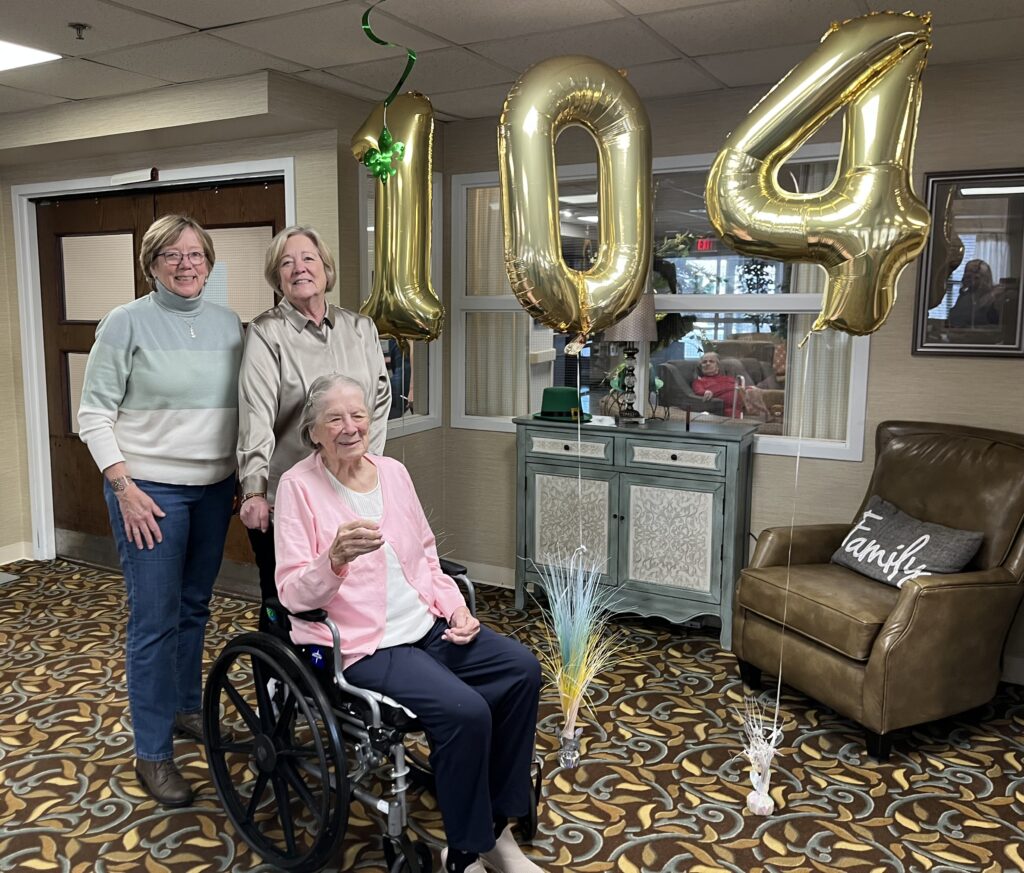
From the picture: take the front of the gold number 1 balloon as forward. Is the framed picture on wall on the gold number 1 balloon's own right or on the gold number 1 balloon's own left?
on the gold number 1 balloon's own left

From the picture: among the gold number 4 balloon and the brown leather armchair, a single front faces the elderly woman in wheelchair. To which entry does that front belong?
the brown leather armchair

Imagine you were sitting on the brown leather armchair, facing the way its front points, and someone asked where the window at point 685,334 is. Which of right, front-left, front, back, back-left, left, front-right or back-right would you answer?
right

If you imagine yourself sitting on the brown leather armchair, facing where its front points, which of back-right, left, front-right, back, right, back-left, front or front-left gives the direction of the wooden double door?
front-right

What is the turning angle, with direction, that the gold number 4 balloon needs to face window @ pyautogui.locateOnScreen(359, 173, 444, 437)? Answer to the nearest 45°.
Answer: approximately 135° to its right
